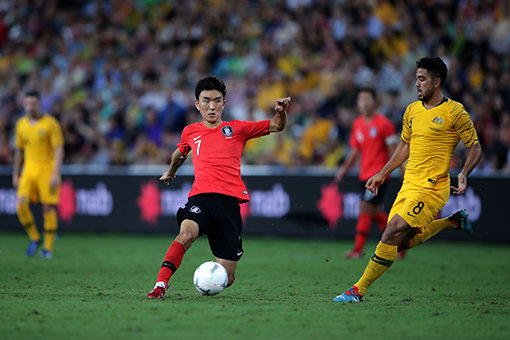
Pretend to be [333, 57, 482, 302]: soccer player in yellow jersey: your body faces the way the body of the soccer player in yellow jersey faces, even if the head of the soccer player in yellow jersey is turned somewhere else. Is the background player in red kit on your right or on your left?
on your right

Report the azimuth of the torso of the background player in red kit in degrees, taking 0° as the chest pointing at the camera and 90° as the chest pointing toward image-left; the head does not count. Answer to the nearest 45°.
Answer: approximately 45°

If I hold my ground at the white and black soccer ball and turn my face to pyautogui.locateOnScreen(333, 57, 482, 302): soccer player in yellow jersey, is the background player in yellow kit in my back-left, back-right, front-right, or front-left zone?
back-left

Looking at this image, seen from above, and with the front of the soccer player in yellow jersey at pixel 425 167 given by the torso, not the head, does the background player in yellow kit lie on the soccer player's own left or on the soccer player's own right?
on the soccer player's own right

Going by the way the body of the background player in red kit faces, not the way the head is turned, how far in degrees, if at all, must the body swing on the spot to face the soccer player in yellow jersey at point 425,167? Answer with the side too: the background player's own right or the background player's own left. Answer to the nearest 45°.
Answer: approximately 45° to the background player's own left

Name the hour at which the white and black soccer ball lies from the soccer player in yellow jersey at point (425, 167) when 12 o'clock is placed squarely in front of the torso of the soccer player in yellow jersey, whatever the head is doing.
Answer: The white and black soccer ball is roughly at 1 o'clock from the soccer player in yellow jersey.

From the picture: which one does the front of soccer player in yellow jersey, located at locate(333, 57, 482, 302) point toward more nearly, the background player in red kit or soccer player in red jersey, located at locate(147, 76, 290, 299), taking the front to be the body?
the soccer player in red jersey

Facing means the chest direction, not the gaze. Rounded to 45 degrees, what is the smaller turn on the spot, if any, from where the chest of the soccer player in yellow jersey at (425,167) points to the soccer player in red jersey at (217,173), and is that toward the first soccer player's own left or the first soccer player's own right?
approximately 45° to the first soccer player's own right

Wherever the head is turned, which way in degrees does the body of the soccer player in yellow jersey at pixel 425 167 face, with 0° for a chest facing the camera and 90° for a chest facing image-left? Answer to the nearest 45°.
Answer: approximately 45°

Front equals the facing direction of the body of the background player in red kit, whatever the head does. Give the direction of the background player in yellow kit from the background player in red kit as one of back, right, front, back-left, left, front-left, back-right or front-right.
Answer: front-right

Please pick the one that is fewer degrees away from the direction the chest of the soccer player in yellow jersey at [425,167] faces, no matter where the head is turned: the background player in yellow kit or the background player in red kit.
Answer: the background player in yellow kit
